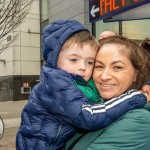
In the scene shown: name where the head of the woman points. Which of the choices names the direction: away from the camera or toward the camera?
toward the camera

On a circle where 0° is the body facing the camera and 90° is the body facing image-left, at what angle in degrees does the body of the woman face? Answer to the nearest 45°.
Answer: approximately 45°
